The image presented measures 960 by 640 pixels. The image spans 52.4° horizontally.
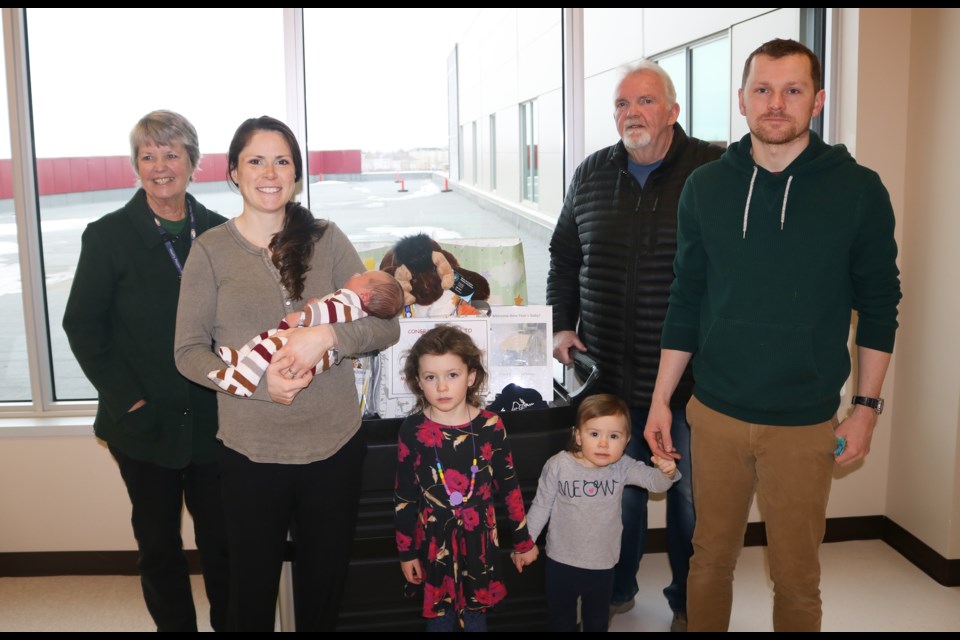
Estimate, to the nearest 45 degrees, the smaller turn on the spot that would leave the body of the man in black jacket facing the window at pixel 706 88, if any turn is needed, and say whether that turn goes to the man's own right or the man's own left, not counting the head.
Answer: approximately 180°

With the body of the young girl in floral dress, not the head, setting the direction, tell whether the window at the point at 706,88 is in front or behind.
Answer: behind

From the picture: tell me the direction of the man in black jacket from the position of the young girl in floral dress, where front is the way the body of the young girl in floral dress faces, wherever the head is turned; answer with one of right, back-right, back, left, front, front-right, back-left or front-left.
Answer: back-left

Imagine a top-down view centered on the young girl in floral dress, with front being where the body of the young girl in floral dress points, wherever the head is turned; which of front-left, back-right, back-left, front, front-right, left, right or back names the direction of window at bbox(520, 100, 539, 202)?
back

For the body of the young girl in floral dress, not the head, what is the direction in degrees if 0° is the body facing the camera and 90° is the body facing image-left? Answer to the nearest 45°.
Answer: approximately 0°

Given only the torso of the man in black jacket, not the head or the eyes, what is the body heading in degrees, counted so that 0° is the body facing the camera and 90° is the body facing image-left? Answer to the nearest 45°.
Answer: approximately 0°

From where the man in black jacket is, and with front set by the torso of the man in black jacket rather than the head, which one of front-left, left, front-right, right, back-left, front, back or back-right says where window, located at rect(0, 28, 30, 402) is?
right

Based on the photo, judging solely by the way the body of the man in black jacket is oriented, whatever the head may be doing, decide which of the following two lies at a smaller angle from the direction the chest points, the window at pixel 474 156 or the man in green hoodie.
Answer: the man in green hoodie

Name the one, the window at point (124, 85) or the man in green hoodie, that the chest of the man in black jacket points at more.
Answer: the man in green hoodie

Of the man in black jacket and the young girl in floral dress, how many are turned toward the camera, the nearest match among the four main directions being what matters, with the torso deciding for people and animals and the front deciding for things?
2

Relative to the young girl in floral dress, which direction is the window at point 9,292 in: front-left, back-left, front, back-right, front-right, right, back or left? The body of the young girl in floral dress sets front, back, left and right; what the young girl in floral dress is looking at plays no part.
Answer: back-right

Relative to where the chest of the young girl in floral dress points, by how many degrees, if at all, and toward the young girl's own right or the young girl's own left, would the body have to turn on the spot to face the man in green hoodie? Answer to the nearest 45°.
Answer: approximately 90° to the young girl's own left

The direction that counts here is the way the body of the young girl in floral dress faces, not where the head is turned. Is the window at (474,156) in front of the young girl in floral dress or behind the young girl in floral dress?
behind
